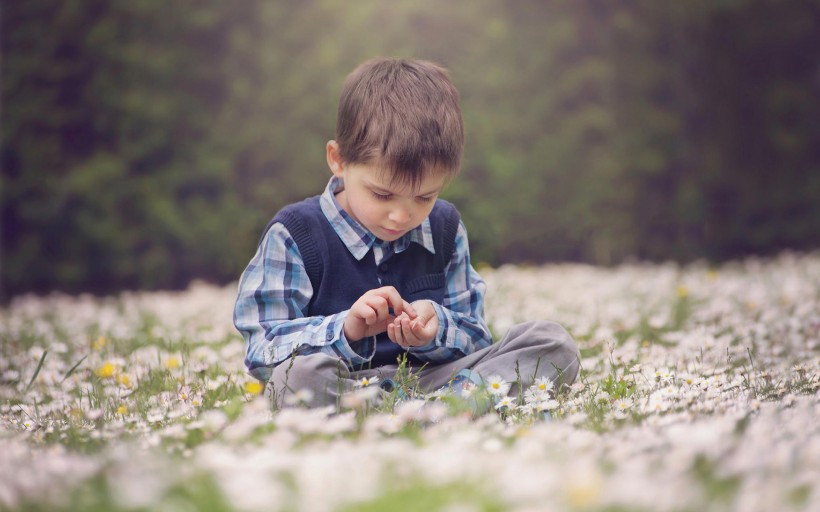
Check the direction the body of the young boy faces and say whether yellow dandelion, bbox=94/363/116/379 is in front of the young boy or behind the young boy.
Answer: behind

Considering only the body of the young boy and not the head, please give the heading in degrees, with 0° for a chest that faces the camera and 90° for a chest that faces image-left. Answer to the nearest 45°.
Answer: approximately 315°
